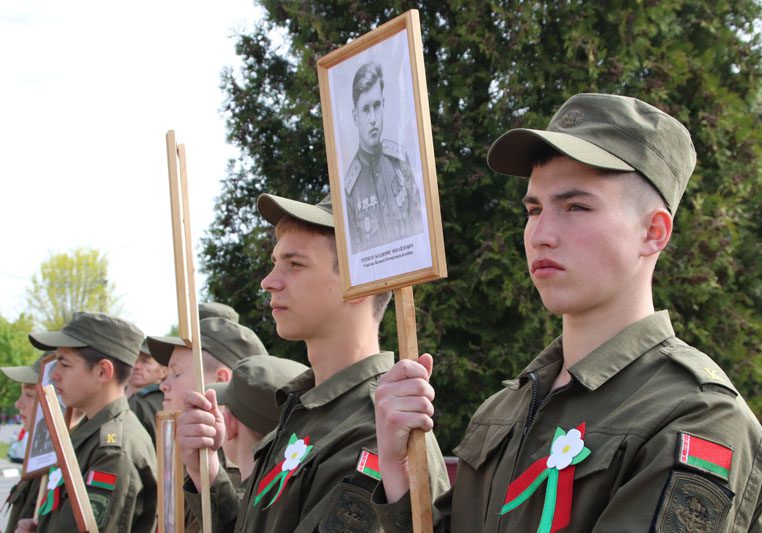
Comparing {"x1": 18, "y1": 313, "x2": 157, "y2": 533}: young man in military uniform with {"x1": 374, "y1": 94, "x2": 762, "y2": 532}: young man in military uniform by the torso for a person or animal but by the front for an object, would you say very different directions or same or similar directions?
same or similar directions

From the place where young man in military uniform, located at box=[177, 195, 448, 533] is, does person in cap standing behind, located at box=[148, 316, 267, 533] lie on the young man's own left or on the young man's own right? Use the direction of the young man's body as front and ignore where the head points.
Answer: on the young man's own right

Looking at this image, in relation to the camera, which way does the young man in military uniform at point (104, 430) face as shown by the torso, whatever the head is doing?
to the viewer's left

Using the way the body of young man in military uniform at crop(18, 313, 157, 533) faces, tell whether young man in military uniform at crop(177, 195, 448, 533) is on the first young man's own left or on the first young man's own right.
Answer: on the first young man's own left

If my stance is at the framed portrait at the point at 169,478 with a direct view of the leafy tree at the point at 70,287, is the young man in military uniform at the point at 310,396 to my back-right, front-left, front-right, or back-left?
back-right

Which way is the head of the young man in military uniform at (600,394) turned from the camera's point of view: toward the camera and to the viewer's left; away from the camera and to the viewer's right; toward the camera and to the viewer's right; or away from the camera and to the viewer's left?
toward the camera and to the viewer's left

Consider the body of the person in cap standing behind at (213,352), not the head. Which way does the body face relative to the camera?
to the viewer's left

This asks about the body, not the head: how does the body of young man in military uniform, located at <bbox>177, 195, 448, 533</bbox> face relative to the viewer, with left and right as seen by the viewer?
facing the viewer and to the left of the viewer

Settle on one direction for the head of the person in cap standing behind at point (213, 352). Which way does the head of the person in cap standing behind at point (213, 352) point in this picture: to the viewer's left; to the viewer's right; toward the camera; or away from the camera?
to the viewer's left

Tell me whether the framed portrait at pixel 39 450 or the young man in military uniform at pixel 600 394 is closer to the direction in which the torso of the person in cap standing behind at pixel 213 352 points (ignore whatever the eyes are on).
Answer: the framed portrait
